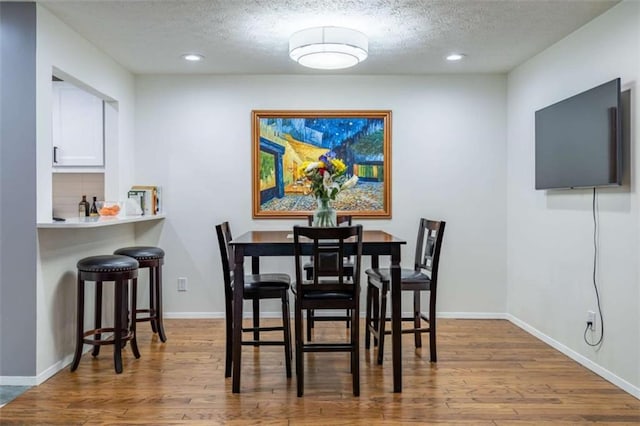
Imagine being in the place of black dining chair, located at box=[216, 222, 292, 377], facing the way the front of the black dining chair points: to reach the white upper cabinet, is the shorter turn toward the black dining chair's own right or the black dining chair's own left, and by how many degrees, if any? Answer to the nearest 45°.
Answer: approximately 135° to the black dining chair's own left

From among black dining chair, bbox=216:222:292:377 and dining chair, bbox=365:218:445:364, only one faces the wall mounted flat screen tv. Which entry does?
the black dining chair

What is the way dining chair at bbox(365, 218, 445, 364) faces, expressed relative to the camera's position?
facing to the left of the viewer

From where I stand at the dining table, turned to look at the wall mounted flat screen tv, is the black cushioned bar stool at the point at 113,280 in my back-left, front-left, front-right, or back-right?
back-left

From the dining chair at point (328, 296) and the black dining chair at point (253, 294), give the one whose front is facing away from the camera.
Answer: the dining chair

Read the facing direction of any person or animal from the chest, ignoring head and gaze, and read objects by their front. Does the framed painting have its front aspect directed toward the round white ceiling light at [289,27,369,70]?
yes

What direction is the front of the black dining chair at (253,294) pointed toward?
to the viewer's right

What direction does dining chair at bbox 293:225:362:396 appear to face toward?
away from the camera

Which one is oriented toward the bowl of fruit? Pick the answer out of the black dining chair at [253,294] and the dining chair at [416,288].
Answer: the dining chair

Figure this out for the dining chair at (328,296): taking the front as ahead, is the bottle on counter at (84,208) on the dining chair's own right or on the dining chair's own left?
on the dining chair's own left

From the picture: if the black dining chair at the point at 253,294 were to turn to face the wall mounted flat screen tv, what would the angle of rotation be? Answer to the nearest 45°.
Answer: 0° — it already faces it
